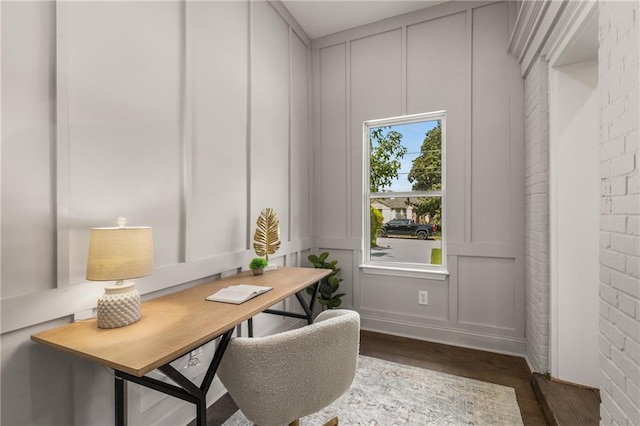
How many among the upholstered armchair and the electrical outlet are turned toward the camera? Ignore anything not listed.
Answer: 1

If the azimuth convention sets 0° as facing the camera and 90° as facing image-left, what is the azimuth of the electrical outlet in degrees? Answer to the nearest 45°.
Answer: approximately 0°

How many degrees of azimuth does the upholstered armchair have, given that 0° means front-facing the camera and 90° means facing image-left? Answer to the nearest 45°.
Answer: approximately 135°

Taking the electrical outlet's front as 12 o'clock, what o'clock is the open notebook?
The open notebook is roughly at 1 o'clock from the electrical outlet.
